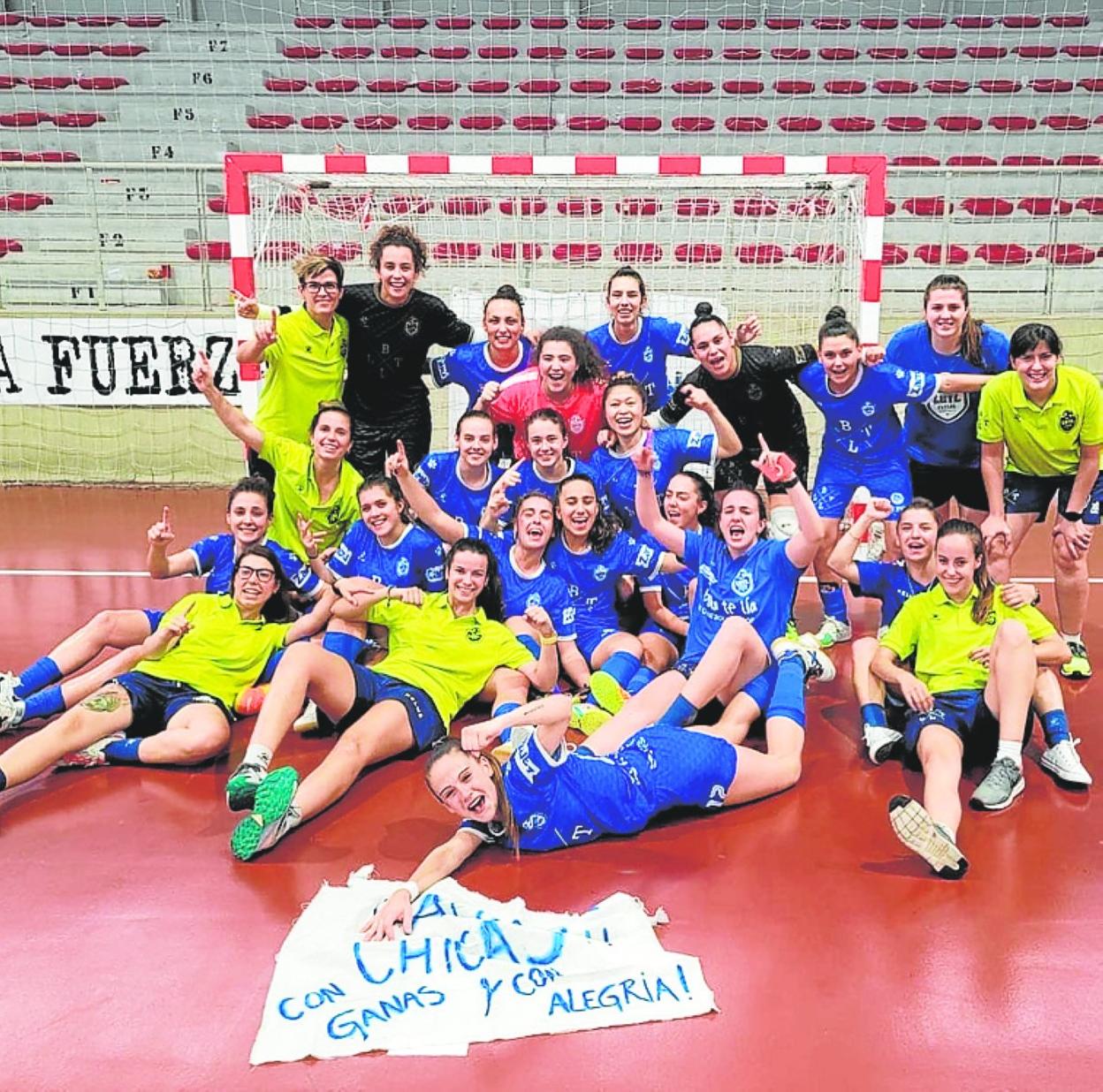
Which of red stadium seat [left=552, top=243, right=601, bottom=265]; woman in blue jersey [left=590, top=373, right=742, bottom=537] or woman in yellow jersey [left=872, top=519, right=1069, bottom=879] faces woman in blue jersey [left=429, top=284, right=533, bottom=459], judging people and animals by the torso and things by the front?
the red stadium seat

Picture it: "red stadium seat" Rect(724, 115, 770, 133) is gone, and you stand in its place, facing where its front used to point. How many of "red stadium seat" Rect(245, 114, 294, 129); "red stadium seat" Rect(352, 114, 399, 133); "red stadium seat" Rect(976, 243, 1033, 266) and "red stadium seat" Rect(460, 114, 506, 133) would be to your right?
3

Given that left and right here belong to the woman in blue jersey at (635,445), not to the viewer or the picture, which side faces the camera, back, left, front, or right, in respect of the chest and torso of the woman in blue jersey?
front

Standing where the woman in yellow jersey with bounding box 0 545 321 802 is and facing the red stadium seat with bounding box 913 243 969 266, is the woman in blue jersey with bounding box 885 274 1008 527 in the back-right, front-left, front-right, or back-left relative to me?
front-right

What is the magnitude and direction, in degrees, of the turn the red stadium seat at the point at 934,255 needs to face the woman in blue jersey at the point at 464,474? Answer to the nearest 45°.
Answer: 0° — it already faces them

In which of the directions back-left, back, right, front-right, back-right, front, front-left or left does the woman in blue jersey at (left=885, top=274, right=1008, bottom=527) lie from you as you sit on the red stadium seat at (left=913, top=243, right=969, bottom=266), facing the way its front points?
front

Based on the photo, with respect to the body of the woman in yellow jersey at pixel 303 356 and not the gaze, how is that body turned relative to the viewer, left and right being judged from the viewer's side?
facing the viewer and to the right of the viewer

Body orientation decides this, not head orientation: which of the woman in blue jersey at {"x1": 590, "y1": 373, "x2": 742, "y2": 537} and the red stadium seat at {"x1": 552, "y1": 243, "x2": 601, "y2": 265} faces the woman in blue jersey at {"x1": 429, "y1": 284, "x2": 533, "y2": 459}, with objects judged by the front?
the red stadium seat

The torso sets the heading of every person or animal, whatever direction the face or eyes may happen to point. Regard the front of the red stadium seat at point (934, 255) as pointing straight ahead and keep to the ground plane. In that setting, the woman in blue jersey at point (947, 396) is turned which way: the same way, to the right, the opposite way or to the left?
the same way

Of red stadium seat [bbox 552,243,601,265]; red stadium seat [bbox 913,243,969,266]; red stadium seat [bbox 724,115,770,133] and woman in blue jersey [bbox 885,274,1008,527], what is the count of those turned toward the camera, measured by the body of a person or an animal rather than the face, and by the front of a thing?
4

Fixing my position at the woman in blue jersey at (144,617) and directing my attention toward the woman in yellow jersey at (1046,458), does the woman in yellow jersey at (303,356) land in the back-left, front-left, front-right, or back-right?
front-left

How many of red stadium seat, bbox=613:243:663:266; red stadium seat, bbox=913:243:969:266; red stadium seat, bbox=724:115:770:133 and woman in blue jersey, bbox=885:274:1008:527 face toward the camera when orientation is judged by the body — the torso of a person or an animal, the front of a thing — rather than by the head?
4

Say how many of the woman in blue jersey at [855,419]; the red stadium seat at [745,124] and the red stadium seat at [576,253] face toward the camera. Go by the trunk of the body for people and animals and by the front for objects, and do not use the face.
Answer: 3

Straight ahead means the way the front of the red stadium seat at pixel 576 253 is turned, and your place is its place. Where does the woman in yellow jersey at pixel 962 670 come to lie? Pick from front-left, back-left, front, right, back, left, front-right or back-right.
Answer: front

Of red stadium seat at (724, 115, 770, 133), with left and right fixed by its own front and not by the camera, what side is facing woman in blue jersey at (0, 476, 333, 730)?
front
